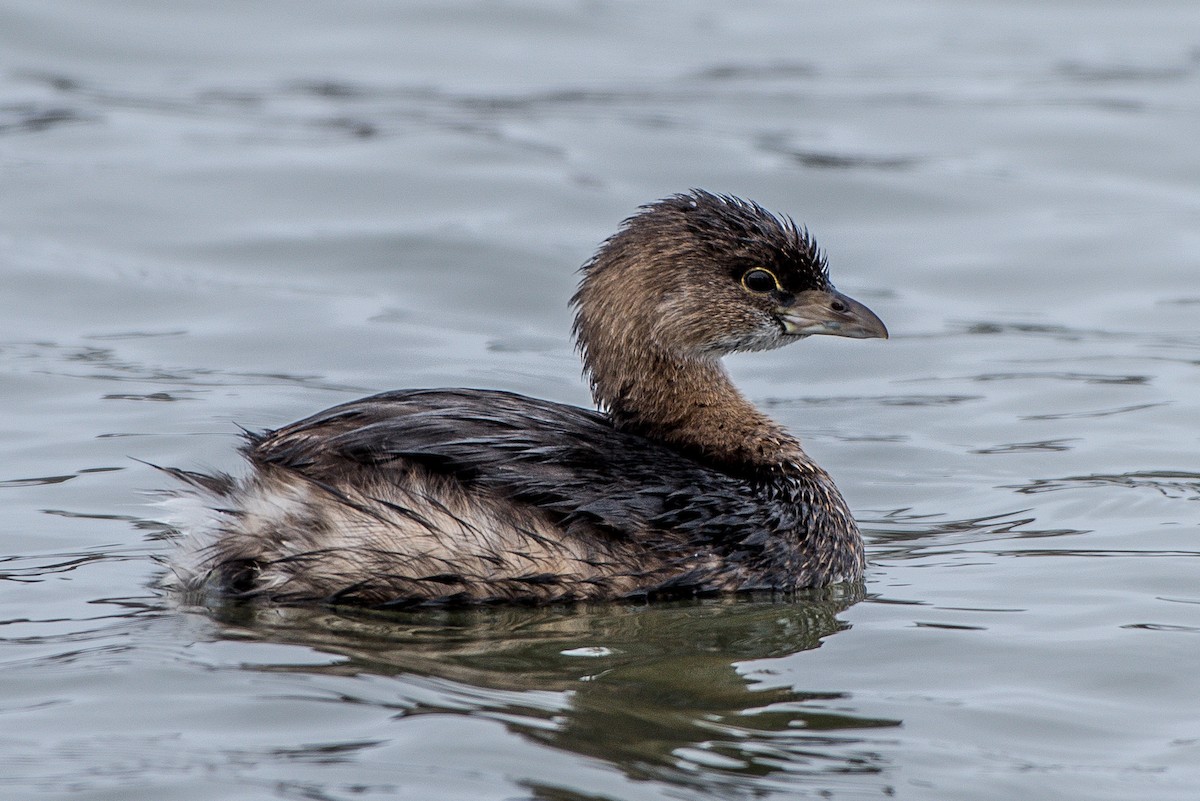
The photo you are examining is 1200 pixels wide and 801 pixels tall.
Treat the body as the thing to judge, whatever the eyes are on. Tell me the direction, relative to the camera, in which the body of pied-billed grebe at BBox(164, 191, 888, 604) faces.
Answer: to the viewer's right
